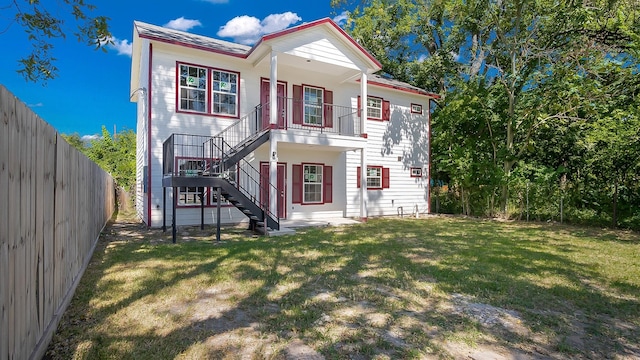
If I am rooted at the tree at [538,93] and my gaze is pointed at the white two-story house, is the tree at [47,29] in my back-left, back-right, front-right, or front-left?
front-left

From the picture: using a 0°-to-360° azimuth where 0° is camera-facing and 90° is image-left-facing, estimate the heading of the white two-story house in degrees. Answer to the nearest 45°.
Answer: approximately 315°

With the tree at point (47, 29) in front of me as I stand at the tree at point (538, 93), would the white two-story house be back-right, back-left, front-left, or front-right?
front-right

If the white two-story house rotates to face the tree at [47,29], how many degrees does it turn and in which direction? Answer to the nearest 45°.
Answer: approximately 90° to its right

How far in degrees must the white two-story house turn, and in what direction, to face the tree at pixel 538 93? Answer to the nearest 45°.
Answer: approximately 45° to its left
